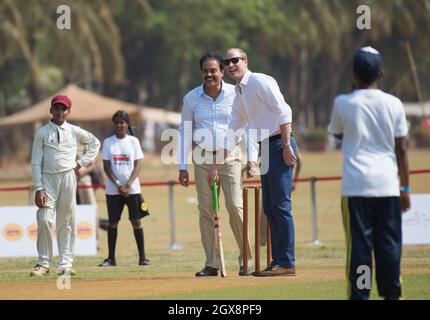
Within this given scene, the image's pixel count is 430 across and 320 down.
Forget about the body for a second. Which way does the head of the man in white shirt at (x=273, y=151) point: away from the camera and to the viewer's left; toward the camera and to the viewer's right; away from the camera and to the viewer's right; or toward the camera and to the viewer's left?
toward the camera and to the viewer's left

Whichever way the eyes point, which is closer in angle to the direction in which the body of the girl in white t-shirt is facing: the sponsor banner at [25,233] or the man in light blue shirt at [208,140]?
the man in light blue shirt

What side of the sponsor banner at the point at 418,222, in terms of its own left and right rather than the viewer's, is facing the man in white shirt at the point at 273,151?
front

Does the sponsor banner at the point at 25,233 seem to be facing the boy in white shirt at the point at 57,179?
yes

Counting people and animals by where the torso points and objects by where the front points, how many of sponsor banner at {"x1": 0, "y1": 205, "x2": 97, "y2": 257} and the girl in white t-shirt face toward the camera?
2

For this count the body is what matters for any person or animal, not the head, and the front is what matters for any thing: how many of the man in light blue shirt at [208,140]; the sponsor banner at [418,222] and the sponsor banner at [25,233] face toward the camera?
3

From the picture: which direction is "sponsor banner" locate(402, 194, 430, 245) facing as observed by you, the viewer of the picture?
facing the viewer

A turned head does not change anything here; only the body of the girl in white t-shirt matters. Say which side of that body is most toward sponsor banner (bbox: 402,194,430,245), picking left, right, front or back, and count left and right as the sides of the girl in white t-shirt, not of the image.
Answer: left

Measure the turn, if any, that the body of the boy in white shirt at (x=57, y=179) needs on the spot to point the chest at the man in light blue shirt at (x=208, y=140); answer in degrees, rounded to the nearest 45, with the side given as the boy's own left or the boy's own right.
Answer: approximately 90° to the boy's own left

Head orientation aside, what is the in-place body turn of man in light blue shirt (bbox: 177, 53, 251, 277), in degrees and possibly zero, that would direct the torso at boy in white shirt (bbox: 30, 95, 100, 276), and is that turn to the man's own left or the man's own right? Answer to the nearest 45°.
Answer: approximately 90° to the man's own right
